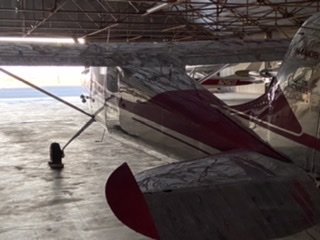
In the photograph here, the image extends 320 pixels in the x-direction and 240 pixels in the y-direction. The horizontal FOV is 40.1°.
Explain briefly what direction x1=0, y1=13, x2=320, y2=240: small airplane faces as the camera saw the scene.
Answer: facing away from the viewer and to the left of the viewer
